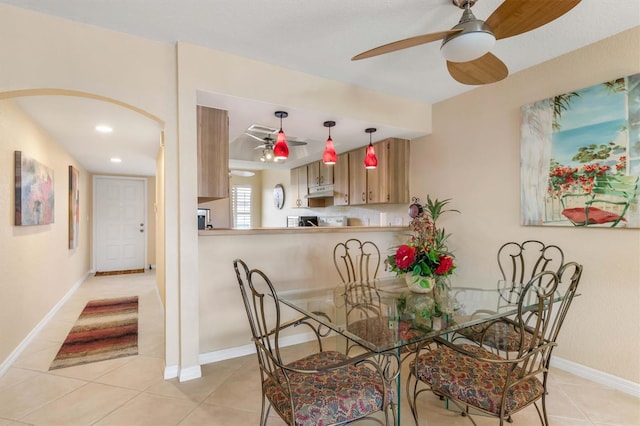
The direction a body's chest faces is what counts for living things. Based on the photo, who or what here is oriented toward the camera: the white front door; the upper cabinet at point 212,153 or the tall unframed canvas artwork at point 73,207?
the white front door

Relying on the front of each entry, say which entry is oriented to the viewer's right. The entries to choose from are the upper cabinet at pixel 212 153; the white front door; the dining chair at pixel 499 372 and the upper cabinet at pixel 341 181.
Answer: the upper cabinet at pixel 212 153

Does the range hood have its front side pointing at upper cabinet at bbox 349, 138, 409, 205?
no

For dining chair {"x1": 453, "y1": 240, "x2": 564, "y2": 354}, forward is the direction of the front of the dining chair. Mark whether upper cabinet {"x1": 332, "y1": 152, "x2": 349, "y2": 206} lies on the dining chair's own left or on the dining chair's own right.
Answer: on the dining chair's own right

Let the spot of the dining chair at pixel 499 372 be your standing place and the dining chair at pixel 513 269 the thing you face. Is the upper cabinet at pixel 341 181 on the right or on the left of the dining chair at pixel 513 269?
left

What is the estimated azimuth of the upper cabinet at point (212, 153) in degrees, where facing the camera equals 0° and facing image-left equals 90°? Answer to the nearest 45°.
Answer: approximately 270°

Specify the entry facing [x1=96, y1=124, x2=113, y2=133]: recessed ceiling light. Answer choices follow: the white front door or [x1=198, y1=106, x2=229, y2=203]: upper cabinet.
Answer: the white front door

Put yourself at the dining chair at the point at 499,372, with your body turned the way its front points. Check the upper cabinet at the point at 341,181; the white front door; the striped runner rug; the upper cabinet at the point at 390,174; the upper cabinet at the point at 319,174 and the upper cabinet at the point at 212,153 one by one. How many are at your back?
0

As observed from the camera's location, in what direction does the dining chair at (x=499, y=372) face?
facing away from the viewer and to the left of the viewer

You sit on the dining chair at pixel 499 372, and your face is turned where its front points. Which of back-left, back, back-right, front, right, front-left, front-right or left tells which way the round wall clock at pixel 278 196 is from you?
front

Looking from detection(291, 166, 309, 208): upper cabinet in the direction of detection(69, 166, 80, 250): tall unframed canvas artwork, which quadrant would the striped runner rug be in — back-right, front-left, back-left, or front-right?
front-left

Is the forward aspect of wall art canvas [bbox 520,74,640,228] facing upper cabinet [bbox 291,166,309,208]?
no

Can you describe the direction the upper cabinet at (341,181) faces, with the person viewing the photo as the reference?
facing the viewer and to the left of the viewer

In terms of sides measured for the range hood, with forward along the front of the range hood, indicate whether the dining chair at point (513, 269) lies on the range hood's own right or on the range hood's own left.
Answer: on the range hood's own left

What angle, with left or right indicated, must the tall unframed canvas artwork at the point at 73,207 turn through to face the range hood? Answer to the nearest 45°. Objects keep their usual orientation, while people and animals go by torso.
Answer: approximately 45° to its right

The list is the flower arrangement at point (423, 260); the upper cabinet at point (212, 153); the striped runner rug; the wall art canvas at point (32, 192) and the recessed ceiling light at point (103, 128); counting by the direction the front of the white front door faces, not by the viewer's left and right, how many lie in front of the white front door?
5

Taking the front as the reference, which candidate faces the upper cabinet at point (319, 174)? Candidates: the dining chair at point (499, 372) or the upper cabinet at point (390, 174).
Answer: the dining chair

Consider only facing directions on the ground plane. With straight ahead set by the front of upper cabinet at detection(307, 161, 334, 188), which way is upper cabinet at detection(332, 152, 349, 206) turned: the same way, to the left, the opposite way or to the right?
the same way
